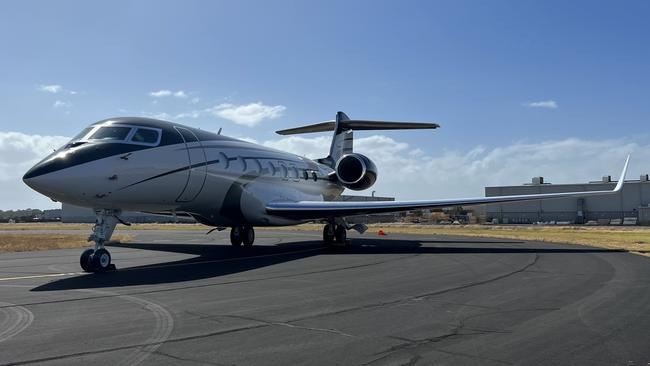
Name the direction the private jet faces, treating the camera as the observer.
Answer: facing the viewer and to the left of the viewer
